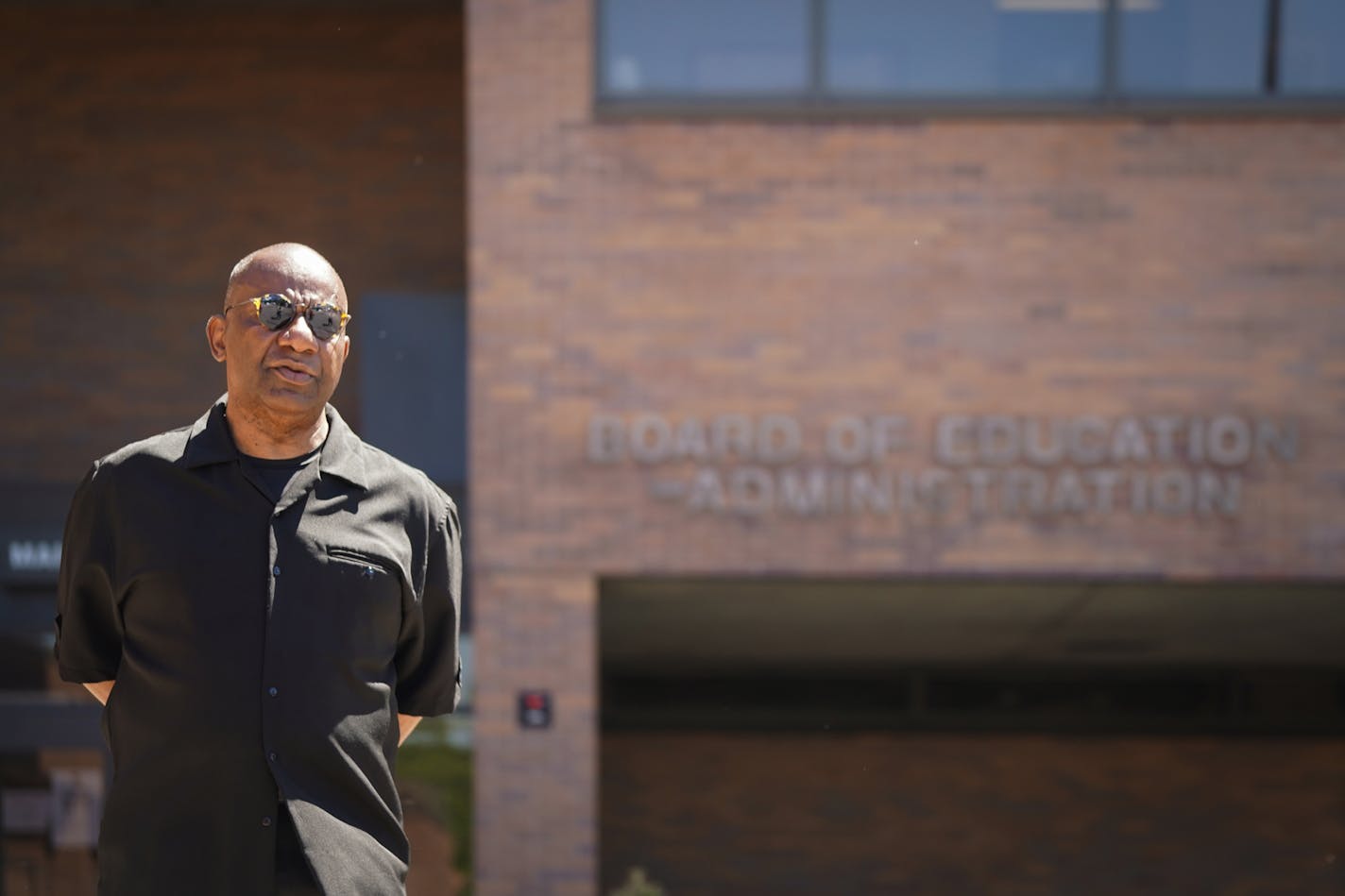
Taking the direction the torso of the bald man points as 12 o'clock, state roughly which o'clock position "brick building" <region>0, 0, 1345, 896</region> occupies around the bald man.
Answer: The brick building is roughly at 7 o'clock from the bald man.

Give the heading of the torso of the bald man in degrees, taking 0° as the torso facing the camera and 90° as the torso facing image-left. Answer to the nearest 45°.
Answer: approximately 0°

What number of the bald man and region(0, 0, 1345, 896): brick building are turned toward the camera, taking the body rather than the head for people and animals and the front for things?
2

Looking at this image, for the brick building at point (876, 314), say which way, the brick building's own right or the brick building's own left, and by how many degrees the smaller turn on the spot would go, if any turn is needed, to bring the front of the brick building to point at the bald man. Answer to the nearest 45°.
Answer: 0° — it already faces them

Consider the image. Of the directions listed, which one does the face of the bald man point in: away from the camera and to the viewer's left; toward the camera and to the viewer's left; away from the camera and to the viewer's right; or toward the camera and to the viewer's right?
toward the camera and to the viewer's right
